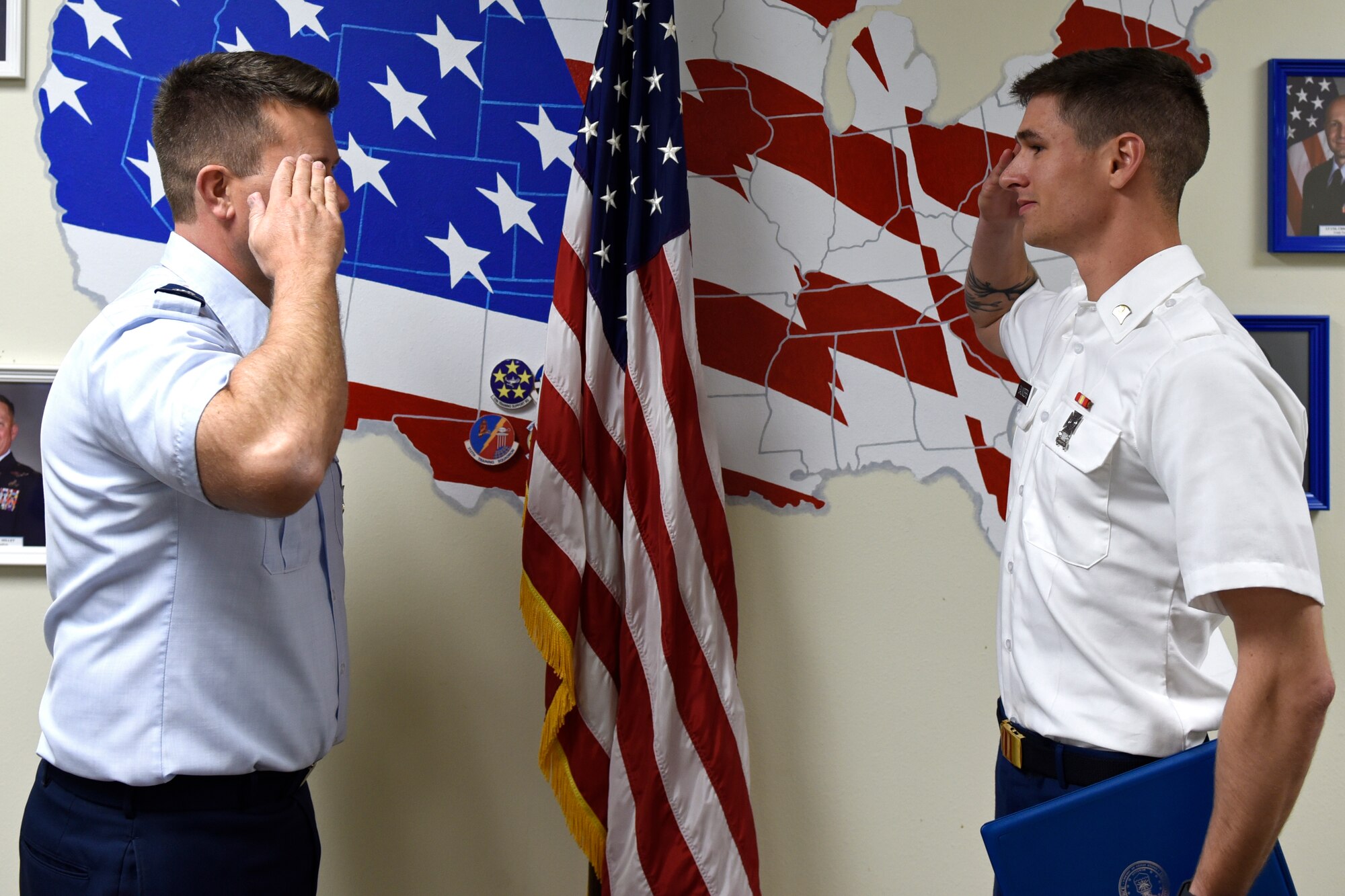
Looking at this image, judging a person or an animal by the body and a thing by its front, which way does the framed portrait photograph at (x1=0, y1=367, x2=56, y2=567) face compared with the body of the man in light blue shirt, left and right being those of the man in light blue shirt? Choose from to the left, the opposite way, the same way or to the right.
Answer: to the right

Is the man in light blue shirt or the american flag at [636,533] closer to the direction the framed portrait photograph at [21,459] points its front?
the man in light blue shirt

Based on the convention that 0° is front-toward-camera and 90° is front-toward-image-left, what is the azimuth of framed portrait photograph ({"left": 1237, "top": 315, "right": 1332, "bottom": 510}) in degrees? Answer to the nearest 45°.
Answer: approximately 0°

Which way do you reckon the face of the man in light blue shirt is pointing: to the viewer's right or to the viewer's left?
to the viewer's right

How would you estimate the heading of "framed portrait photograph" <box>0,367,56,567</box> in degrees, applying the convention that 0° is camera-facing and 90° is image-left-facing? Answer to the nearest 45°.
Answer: approximately 0°

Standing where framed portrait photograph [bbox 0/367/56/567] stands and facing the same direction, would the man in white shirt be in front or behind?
in front

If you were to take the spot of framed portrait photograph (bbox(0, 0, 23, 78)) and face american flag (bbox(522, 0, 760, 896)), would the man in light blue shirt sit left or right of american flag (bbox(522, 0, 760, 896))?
right

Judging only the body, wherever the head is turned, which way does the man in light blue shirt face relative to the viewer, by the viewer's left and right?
facing to the right of the viewer

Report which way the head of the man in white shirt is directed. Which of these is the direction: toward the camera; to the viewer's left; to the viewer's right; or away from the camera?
to the viewer's left

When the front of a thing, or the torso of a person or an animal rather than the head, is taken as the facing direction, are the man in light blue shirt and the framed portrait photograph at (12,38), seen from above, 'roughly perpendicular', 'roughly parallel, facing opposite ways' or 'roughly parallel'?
roughly perpendicular
